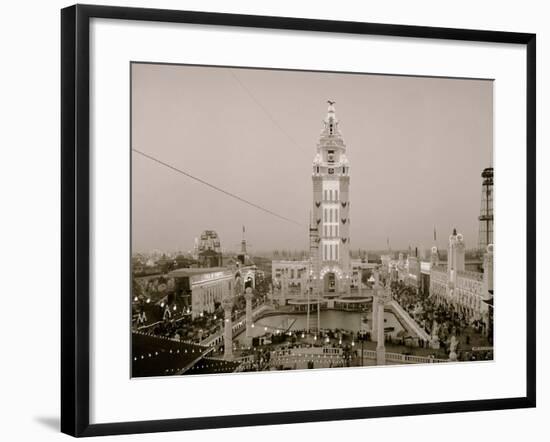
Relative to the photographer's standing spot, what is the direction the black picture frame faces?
facing the viewer and to the right of the viewer
